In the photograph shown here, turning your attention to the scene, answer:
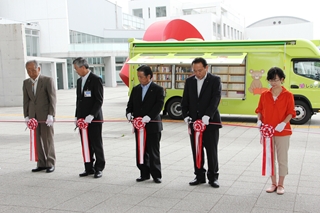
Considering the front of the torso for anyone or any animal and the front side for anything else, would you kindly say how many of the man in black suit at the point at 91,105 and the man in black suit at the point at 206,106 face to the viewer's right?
0

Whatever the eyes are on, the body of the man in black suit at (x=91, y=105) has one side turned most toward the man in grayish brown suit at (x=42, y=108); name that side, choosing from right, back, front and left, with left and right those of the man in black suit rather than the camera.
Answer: right

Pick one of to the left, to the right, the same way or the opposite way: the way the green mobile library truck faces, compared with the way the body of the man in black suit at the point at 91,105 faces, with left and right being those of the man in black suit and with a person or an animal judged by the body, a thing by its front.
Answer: to the left

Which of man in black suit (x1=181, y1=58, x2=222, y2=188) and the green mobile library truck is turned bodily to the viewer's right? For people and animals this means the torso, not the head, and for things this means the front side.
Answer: the green mobile library truck

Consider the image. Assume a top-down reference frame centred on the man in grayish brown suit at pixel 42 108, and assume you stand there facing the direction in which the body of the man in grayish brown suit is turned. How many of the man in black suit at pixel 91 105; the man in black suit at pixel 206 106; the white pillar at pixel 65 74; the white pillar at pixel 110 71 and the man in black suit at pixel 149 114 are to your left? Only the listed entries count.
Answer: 3

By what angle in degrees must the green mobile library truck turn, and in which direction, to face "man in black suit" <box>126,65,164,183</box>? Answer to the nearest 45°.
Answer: approximately 90° to its right

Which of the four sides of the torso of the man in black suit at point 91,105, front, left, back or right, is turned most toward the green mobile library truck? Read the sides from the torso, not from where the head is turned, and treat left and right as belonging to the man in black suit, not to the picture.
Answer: back

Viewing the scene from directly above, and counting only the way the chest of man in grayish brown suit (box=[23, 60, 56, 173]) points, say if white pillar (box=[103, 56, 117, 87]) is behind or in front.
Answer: behind

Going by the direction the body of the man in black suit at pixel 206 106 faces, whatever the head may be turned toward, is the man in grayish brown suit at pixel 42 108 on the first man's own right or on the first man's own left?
on the first man's own right
